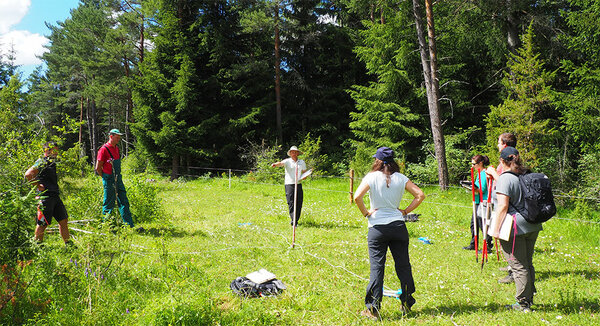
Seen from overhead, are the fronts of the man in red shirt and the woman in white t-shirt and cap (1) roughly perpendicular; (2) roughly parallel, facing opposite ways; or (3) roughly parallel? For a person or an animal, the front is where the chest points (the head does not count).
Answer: roughly perpendicular

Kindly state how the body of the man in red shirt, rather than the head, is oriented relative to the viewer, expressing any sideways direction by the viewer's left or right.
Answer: facing the viewer and to the right of the viewer

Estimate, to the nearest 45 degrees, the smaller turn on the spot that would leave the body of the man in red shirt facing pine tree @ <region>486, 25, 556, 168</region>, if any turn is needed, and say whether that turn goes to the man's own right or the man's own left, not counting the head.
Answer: approximately 45° to the man's own left

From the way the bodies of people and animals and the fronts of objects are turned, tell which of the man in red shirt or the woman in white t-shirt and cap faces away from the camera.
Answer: the woman in white t-shirt and cap

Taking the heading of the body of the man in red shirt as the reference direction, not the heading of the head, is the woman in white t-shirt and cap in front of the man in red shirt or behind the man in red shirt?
in front

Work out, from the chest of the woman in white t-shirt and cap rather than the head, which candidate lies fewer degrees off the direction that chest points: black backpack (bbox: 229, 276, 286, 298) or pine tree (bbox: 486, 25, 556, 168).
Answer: the pine tree

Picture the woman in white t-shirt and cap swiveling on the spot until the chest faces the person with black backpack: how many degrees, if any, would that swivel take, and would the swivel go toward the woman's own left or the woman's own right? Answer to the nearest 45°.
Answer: approximately 90° to the woman's own right

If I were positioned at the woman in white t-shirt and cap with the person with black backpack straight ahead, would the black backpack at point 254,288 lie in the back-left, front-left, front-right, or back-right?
back-left

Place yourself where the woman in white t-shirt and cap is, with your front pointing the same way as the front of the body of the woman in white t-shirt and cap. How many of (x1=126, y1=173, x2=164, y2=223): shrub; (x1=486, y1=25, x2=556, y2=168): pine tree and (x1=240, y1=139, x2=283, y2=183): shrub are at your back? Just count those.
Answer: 0

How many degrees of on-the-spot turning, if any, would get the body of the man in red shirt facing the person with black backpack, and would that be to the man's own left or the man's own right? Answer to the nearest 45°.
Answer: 0° — they already face them

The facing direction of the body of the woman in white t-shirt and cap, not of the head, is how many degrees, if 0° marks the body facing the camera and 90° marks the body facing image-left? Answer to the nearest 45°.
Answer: approximately 180°

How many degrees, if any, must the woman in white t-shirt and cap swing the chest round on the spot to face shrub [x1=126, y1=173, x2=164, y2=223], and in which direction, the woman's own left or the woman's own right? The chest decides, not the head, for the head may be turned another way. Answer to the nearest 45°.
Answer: approximately 45° to the woman's own left
